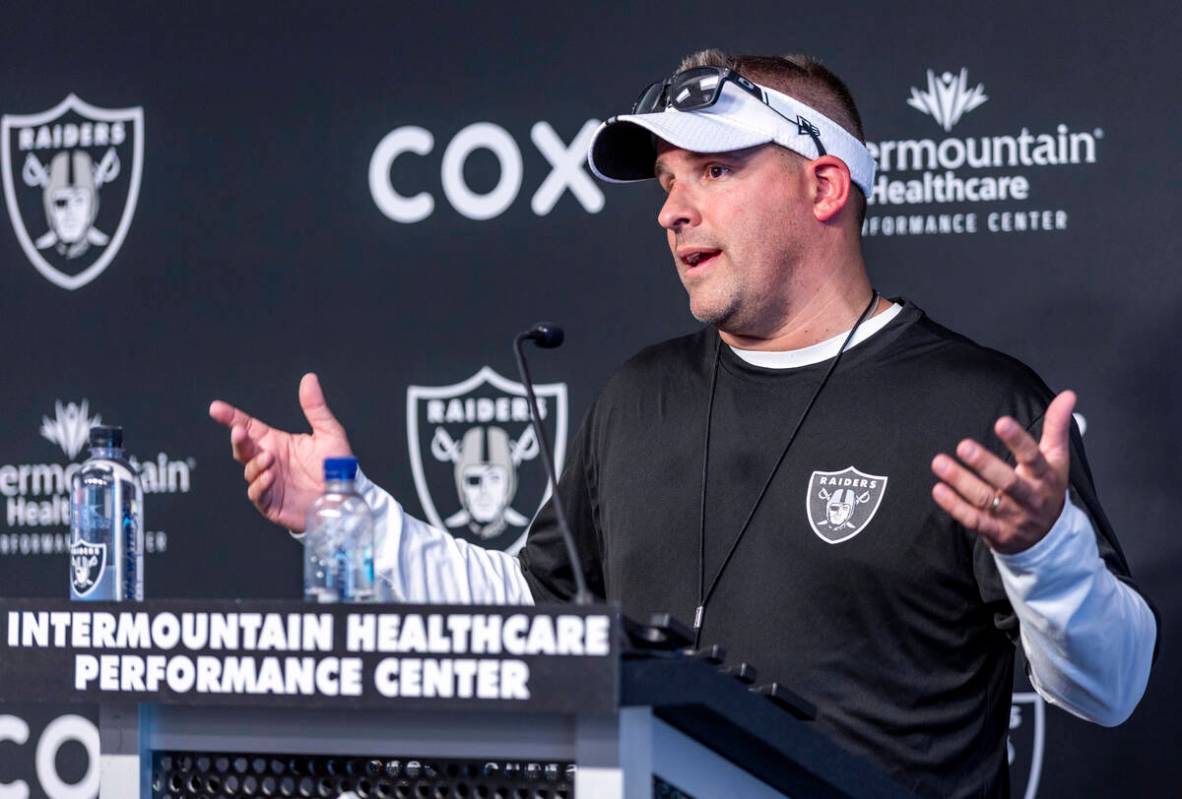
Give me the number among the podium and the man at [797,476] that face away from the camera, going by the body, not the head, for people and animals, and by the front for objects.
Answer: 0

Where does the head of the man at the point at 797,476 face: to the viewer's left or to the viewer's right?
to the viewer's left

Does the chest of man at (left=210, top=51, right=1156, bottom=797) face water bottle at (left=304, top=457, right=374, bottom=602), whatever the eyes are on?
yes

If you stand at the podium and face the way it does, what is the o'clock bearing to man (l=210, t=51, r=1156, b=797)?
The man is roughly at 7 o'clock from the podium.

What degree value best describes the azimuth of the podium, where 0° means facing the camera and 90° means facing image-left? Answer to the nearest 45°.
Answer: approximately 0°
